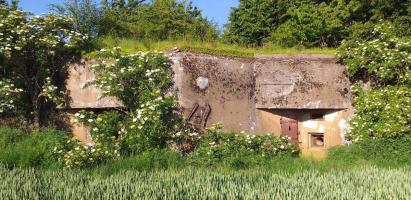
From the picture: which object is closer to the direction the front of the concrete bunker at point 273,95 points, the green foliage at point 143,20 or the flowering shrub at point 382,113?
the flowering shrub

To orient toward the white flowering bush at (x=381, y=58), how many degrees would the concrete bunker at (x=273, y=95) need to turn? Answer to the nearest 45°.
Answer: approximately 90° to its left

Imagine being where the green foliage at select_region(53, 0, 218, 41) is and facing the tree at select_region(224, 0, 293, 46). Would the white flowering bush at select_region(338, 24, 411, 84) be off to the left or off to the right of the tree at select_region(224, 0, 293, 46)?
right

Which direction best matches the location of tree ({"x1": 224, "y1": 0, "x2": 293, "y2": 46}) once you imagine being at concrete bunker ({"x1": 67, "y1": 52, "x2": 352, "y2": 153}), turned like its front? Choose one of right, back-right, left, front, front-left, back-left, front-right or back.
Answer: back

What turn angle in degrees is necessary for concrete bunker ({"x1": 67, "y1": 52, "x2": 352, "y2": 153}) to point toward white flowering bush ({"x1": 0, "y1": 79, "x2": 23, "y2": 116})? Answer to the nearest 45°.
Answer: approximately 90° to its right

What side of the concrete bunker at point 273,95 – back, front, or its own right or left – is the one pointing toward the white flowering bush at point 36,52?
right

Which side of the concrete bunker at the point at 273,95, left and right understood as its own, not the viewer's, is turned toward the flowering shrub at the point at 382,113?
left

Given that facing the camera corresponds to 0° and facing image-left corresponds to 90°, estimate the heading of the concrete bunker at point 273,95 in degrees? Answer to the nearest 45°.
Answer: approximately 0°

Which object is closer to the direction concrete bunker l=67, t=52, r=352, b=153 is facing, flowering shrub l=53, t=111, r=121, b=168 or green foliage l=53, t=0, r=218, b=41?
the flowering shrub

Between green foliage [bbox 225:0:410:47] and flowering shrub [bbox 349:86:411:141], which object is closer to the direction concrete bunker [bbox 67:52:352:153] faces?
the flowering shrub

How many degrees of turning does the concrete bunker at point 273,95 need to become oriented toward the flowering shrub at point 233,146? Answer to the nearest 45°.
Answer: approximately 45° to its right
